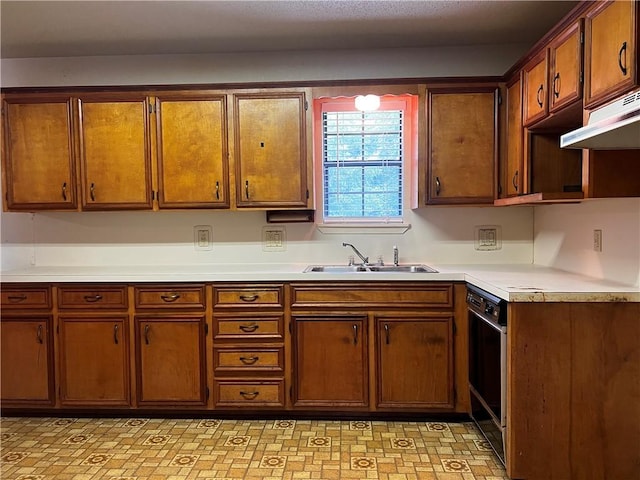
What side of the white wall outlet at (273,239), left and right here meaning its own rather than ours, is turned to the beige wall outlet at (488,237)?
left

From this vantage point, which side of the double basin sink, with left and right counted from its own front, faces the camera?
front

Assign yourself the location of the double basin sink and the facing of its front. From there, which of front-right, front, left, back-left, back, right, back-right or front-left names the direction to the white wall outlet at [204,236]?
right

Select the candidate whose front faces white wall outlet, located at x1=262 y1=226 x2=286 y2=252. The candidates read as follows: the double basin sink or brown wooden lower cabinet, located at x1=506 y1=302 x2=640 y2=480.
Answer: the brown wooden lower cabinet

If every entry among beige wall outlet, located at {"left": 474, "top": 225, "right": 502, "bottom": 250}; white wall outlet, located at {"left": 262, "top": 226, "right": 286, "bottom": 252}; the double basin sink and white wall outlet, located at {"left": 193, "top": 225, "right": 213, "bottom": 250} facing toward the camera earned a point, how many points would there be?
4

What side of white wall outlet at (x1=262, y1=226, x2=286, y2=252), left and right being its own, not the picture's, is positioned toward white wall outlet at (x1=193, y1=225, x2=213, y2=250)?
right

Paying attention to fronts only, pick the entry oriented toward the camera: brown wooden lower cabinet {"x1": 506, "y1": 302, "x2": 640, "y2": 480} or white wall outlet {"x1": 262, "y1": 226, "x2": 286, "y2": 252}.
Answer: the white wall outlet

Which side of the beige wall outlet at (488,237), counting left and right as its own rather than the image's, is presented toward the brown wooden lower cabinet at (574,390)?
front

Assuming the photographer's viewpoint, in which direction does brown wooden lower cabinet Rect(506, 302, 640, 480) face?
facing to the left of the viewer

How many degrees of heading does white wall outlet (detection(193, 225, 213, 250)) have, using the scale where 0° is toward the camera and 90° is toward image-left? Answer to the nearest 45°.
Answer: approximately 0°

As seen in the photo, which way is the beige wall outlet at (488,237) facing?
toward the camera

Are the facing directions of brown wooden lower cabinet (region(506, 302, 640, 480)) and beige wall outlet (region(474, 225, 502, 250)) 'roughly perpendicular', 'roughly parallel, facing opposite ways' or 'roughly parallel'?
roughly perpendicular

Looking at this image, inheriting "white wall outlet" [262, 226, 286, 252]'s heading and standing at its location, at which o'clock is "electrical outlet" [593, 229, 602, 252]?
The electrical outlet is roughly at 10 o'clock from the white wall outlet.

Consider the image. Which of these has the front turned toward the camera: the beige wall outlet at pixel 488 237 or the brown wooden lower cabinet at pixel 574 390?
the beige wall outlet

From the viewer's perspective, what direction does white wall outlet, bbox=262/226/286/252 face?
toward the camera
